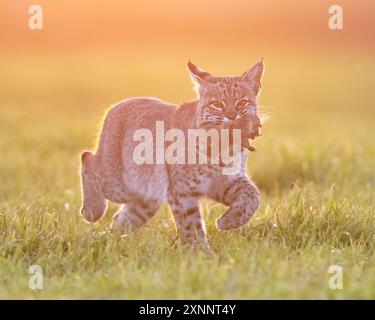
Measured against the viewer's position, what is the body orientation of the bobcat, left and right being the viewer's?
facing the viewer and to the right of the viewer
